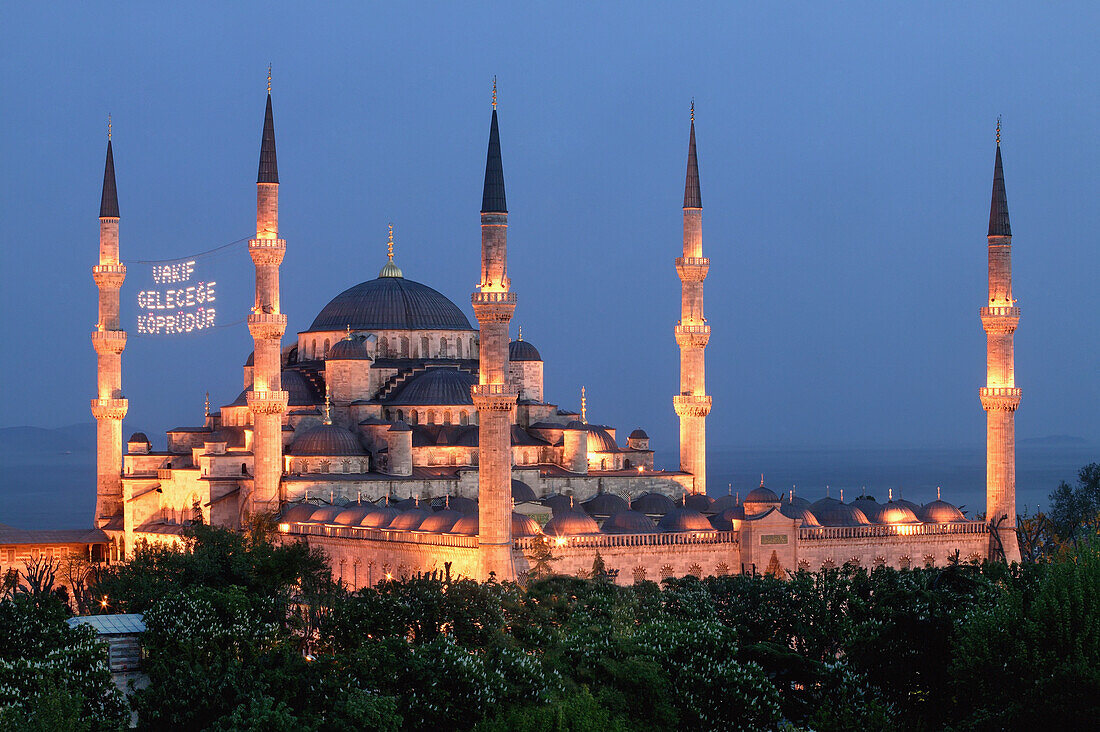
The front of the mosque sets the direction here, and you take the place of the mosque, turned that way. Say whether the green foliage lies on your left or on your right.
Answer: on your right

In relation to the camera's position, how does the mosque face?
facing the viewer and to the right of the viewer

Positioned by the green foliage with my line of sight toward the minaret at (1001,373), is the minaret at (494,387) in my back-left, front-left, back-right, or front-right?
front-left
